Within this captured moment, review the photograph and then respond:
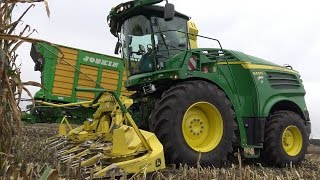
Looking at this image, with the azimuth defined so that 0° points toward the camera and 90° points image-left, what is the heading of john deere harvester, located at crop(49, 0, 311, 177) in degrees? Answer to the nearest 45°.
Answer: approximately 45°

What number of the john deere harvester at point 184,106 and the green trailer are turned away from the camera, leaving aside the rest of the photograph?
0

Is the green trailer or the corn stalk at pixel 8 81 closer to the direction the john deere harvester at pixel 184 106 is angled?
the corn stalk

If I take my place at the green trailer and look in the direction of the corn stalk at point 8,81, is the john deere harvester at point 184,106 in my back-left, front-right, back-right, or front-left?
front-left

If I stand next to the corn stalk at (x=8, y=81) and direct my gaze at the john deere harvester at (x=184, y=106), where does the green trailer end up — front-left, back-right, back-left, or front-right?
front-left

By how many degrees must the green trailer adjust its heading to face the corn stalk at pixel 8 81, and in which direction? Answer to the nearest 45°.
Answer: approximately 45° to its left

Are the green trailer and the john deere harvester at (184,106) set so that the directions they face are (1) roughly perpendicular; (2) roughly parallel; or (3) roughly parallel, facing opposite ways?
roughly parallel

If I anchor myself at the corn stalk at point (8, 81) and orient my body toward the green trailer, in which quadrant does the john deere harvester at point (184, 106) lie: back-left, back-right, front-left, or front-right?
front-right

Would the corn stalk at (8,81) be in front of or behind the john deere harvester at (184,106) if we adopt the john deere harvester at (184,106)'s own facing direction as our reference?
in front

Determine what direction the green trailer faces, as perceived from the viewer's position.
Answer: facing the viewer and to the left of the viewer
